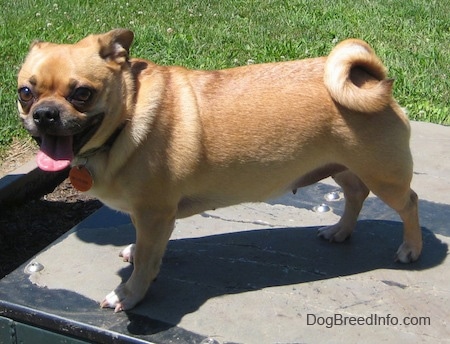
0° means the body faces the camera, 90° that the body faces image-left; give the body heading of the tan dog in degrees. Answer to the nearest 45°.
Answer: approximately 90°
